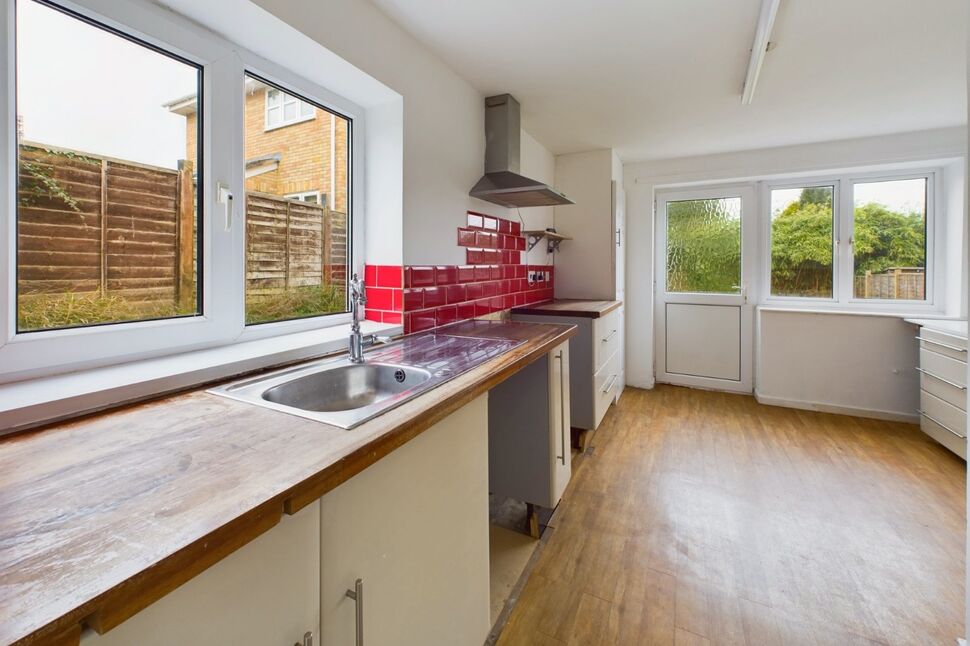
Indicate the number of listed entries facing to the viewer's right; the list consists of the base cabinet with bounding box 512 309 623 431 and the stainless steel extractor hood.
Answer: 2

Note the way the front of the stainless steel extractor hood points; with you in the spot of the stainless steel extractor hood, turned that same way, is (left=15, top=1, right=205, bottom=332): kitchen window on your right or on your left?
on your right

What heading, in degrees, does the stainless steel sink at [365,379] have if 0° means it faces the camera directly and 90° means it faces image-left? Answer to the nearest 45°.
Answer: approximately 315°

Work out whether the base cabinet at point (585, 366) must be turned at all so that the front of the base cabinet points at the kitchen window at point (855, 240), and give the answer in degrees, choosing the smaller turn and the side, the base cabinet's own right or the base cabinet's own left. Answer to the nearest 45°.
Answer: approximately 45° to the base cabinet's own left

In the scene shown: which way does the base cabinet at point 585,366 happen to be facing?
to the viewer's right

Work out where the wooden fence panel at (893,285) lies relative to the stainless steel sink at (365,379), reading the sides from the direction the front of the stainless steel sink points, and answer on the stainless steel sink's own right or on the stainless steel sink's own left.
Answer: on the stainless steel sink's own left

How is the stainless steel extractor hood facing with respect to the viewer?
to the viewer's right

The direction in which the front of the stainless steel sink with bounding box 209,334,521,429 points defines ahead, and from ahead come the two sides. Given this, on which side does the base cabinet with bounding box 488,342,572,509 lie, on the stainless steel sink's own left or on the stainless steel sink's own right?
on the stainless steel sink's own left
